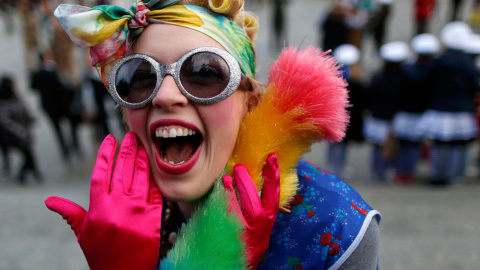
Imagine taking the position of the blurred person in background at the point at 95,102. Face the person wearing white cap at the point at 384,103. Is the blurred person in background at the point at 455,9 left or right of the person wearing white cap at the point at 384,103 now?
left

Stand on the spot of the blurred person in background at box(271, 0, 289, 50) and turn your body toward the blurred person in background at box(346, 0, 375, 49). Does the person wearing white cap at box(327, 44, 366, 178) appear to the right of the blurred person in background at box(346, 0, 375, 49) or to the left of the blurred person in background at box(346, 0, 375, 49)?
right
